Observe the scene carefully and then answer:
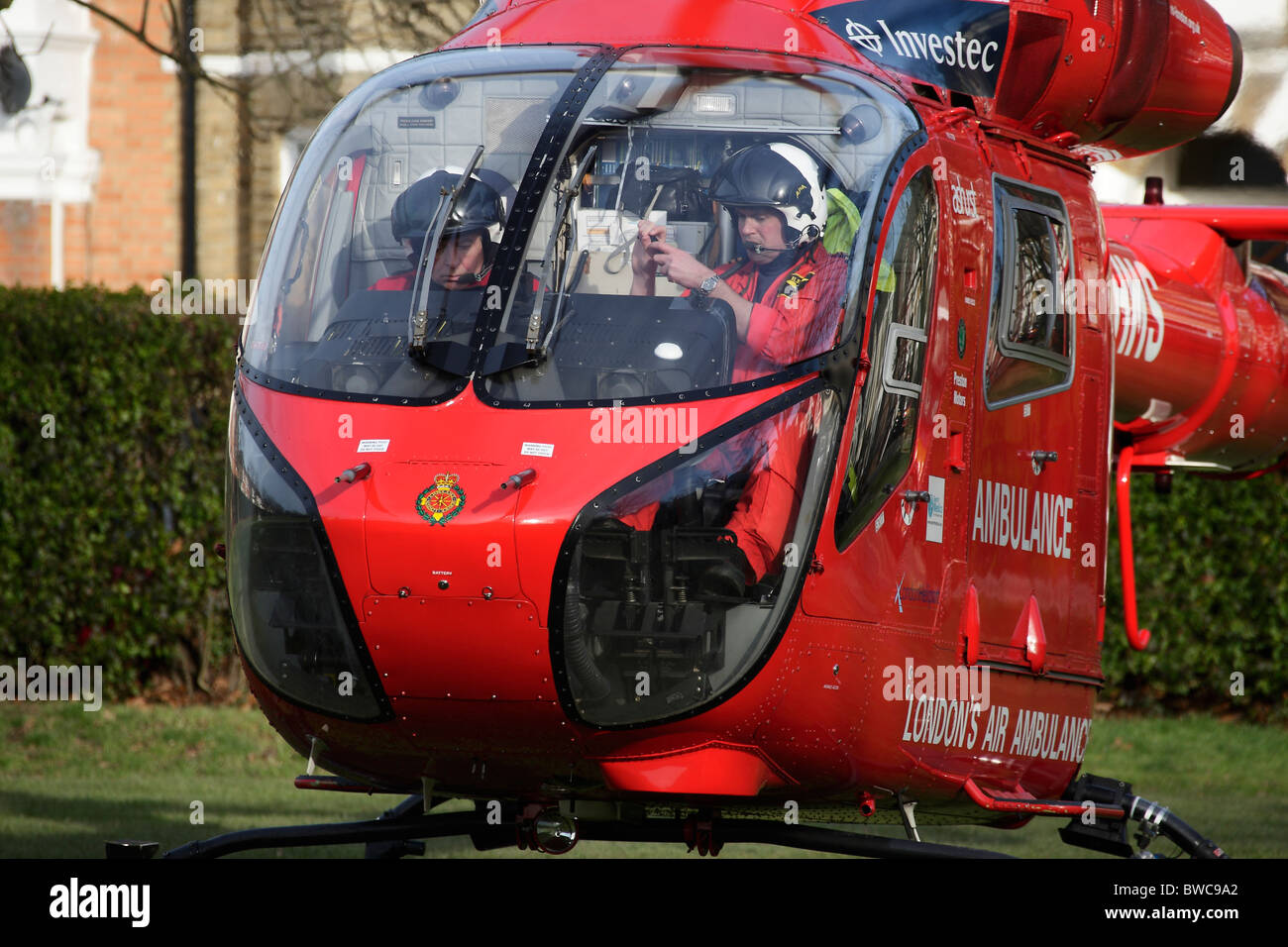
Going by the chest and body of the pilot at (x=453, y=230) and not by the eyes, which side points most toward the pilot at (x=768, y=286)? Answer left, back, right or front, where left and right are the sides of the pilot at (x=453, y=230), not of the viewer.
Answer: left

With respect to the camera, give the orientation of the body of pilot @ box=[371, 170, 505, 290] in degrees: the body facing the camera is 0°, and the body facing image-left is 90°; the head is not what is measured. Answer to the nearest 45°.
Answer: approximately 45°

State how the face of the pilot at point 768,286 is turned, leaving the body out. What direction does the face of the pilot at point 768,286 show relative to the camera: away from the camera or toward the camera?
toward the camera

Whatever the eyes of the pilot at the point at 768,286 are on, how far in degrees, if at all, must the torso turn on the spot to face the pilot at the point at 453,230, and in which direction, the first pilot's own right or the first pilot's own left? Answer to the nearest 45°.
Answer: approximately 45° to the first pilot's own right

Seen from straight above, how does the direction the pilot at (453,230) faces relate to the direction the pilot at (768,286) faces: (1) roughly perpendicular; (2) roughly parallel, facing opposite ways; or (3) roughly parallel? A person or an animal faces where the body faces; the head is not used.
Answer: roughly parallel

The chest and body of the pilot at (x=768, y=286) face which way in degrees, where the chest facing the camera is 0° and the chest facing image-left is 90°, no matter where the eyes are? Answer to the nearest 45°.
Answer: approximately 45°

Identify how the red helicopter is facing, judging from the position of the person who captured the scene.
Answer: facing the viewer and to the left of the viewer
